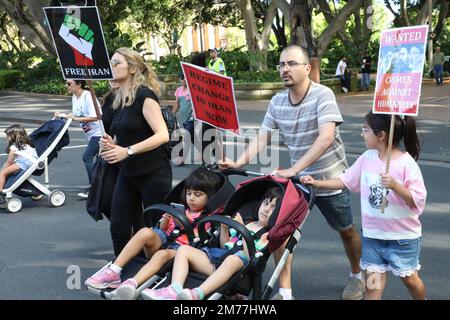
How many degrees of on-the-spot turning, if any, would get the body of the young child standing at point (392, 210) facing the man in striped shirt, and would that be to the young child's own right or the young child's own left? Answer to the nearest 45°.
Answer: approximately 90° to the young child's own right

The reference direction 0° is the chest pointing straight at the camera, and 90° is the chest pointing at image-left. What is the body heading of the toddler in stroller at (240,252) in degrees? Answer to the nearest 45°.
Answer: approximately 45°

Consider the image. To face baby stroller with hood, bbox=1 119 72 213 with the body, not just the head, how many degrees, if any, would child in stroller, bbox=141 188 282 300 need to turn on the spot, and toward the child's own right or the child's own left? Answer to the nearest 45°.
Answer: approximately 90° to the child's own right

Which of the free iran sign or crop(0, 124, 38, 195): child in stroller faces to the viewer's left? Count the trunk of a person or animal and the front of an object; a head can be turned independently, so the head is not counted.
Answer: the child in stroller

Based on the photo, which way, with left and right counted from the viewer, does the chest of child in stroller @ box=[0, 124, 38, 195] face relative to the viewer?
facing to the left of the viewer

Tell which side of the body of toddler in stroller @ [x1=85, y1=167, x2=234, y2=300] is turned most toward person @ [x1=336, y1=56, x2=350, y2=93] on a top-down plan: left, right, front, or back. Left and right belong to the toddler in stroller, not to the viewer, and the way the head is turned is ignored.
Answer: back

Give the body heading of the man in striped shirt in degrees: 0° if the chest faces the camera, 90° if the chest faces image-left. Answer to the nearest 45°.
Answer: approximately 45°

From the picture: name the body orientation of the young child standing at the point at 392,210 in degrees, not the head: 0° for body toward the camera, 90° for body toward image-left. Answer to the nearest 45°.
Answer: approximately 45°

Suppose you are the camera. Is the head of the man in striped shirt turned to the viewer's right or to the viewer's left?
to the viewer's left

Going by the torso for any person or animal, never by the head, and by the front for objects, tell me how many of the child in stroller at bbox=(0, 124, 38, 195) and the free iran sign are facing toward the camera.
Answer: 1

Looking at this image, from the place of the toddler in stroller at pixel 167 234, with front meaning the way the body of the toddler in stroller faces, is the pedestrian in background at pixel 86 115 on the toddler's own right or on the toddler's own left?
on the toddler's own right

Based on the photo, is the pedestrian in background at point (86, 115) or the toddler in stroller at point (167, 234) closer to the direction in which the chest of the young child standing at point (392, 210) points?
the toddler in stroller
